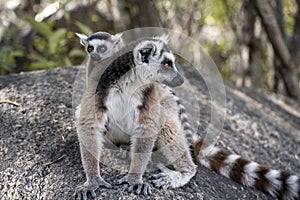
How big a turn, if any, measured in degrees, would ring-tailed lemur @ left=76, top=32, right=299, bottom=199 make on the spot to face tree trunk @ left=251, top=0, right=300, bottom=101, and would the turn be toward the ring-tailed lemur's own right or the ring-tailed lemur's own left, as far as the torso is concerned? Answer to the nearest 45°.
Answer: approximately 180°

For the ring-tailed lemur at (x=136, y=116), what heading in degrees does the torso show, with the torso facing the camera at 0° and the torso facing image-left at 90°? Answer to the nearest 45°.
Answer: approximately 45°

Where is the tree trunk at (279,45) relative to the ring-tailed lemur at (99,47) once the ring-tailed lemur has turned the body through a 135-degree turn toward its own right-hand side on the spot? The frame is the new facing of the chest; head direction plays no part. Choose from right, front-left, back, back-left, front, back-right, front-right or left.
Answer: front-right

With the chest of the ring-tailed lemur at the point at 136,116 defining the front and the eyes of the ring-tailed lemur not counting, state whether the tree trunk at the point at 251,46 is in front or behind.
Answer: behind

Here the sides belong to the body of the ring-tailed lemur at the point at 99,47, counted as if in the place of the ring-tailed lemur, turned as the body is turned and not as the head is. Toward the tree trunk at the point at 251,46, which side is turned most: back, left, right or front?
back
